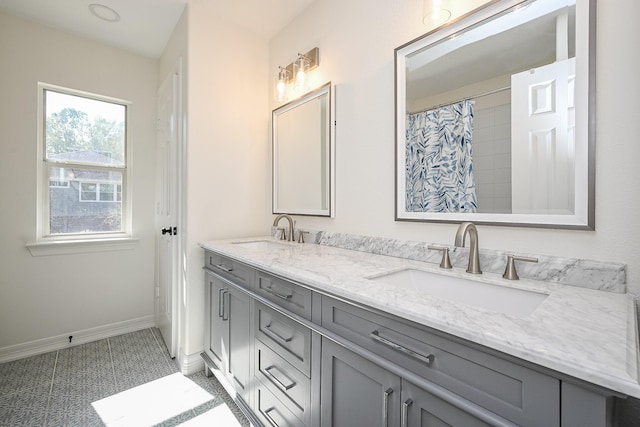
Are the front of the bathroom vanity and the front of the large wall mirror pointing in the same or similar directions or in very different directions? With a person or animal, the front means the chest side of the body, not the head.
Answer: same or similar directions

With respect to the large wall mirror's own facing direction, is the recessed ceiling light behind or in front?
in front

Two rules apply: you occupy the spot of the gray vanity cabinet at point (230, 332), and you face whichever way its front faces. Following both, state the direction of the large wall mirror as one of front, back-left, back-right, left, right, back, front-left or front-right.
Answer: left

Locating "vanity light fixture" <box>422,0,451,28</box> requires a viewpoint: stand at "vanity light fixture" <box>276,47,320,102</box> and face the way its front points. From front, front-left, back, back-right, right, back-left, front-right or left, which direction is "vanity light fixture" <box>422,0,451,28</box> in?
left

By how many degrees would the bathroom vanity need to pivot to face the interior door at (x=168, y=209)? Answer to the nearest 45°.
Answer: approximately 90° to its right

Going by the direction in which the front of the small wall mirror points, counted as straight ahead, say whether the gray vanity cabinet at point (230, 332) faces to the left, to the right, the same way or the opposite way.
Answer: the same way

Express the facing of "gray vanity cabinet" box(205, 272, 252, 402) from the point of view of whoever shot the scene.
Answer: facing the viewer and to the left of the viewer

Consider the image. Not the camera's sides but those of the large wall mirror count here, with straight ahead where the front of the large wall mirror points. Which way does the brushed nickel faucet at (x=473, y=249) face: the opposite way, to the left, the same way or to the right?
the same way

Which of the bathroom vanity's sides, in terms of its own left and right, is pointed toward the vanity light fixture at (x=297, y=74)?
right

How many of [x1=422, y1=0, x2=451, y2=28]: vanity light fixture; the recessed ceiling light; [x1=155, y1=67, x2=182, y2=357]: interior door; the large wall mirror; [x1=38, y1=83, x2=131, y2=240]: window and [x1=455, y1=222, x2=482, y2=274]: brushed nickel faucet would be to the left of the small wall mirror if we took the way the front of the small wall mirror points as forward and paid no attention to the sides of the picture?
3

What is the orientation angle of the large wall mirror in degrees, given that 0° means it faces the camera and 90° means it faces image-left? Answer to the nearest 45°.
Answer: approximately 45°

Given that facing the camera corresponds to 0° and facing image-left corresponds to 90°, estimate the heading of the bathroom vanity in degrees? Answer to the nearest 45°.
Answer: approximately 45°

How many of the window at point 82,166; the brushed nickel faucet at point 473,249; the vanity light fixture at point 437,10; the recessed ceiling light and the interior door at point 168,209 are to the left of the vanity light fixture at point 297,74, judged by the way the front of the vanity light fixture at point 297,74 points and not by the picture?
2

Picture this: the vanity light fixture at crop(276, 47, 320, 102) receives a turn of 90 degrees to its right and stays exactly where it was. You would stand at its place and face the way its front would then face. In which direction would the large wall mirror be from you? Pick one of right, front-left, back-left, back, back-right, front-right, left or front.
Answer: back

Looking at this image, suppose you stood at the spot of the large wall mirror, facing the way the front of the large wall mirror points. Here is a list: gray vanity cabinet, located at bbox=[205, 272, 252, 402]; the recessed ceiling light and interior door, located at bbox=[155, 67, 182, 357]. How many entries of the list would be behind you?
0

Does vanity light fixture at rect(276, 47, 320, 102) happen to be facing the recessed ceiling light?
no

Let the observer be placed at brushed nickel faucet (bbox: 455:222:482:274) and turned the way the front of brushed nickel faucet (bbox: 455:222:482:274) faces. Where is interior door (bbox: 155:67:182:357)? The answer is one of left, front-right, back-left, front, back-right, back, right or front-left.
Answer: front-right
